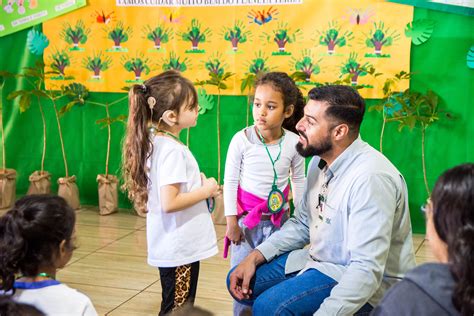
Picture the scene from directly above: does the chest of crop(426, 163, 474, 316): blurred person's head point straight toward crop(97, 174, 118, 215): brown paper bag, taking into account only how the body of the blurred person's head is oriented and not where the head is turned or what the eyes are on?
yes

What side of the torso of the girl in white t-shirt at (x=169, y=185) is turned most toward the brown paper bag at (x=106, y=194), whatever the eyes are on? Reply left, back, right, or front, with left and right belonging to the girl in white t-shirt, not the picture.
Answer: left

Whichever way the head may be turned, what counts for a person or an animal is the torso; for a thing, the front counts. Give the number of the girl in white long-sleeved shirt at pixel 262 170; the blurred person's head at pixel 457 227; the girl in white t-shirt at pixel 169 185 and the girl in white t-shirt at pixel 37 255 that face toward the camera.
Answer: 1

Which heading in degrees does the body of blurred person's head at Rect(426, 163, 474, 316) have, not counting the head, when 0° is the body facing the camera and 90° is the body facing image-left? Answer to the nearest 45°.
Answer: approximately 135°

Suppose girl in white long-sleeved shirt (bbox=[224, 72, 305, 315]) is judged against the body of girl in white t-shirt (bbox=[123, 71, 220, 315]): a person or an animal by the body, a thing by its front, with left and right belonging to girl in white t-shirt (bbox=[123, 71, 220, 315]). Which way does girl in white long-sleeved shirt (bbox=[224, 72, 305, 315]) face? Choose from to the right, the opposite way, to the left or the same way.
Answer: to the right

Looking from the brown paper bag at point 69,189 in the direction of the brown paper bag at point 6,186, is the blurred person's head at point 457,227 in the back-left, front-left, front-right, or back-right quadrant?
back-left

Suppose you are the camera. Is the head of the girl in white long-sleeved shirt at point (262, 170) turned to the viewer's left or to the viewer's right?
to the viewer's left

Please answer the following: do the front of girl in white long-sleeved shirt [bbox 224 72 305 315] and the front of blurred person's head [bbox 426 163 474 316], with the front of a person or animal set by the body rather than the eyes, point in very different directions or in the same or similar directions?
very different directions

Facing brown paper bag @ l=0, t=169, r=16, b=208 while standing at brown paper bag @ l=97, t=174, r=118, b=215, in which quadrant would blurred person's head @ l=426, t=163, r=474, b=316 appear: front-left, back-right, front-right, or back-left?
back-left

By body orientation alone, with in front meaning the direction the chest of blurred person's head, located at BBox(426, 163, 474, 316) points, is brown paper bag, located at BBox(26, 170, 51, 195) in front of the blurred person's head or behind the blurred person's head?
in front

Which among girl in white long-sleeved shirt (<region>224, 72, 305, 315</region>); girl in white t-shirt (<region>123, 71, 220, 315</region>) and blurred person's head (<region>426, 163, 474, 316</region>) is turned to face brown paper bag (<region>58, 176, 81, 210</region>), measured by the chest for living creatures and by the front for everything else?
the blurred person's head

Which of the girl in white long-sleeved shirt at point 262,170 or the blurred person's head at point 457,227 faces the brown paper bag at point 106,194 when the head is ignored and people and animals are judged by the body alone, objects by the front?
the blurred person's head

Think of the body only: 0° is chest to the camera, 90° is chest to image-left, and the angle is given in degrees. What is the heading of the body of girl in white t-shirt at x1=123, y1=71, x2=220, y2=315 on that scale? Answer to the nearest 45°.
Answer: approximately 270°
